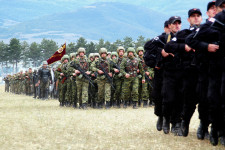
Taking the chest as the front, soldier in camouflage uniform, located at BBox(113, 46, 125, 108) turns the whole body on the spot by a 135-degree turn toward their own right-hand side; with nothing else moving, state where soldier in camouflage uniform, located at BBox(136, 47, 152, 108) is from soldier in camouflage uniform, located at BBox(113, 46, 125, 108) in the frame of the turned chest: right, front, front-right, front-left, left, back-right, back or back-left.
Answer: back-right

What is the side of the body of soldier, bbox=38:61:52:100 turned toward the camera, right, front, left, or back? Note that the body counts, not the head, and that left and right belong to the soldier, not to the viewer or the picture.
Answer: front

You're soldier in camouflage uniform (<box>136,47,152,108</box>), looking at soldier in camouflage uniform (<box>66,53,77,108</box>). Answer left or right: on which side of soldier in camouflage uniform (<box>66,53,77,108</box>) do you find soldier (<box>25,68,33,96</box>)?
right

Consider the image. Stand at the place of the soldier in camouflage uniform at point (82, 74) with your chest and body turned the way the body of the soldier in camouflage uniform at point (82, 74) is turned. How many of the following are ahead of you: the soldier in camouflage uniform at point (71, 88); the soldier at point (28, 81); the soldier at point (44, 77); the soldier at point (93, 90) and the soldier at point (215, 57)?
1

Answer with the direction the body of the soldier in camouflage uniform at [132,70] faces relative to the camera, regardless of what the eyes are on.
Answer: toward the camera

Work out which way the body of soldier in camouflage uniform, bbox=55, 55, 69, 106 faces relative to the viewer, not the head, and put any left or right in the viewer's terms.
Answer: facing the viewer and to the right of the viewer

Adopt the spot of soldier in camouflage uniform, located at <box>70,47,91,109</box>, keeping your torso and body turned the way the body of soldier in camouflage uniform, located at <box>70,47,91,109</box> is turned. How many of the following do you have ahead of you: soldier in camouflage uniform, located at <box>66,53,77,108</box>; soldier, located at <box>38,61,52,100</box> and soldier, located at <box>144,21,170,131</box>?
1

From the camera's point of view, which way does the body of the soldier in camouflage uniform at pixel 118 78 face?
toward the camera

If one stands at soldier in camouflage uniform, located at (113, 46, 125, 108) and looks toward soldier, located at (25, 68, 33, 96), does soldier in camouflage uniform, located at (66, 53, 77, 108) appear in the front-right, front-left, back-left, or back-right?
front-left

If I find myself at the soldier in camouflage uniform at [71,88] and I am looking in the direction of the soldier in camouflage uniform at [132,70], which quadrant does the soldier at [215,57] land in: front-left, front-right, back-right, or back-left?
front-right

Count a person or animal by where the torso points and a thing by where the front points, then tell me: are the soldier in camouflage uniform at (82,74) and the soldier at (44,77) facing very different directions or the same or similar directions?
same or similar directions

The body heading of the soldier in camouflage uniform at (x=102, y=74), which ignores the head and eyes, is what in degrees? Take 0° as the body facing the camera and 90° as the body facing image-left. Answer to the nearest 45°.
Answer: approximately 0°
